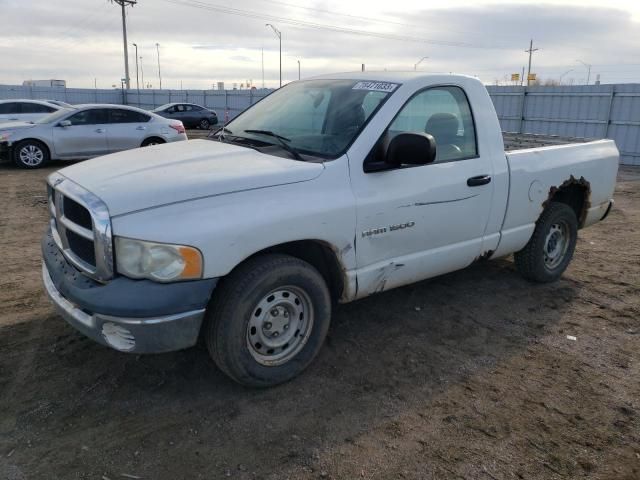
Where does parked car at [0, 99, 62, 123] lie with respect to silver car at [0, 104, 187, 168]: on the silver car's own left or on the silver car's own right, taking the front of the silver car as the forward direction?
on the silver car's own right

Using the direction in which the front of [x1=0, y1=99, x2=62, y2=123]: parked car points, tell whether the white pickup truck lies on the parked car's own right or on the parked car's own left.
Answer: on the parked car's own left

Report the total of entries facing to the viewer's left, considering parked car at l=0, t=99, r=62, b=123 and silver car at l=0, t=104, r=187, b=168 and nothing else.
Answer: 2

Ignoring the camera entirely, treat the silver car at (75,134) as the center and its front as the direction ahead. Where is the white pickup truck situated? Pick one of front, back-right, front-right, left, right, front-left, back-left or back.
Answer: left

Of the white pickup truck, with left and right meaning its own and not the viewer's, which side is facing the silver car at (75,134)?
right

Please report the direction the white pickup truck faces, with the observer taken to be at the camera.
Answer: facing the viewer and to the left of the viewer

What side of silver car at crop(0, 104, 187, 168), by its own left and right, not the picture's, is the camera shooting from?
left

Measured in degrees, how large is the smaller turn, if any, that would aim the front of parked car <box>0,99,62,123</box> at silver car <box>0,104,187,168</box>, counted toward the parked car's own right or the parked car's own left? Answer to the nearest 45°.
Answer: approximately 90° to the parked car's own left

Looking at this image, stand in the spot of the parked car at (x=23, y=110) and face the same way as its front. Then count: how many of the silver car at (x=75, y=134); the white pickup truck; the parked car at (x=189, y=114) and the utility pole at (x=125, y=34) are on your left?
2

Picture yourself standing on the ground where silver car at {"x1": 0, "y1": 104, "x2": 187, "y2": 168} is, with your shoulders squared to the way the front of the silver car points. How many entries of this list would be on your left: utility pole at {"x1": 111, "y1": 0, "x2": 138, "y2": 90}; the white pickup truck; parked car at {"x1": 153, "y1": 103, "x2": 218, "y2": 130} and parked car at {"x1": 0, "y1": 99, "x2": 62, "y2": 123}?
1

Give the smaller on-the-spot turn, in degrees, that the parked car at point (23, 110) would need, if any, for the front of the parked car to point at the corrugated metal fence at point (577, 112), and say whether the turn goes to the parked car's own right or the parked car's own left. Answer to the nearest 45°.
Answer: approximately 180°

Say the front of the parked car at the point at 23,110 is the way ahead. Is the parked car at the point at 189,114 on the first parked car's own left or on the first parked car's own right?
on the first parked car's own right

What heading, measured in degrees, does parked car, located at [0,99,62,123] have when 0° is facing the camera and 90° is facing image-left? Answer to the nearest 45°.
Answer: approximately 90°

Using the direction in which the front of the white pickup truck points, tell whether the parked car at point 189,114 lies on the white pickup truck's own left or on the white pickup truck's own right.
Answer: on the white pickup truck's own right
